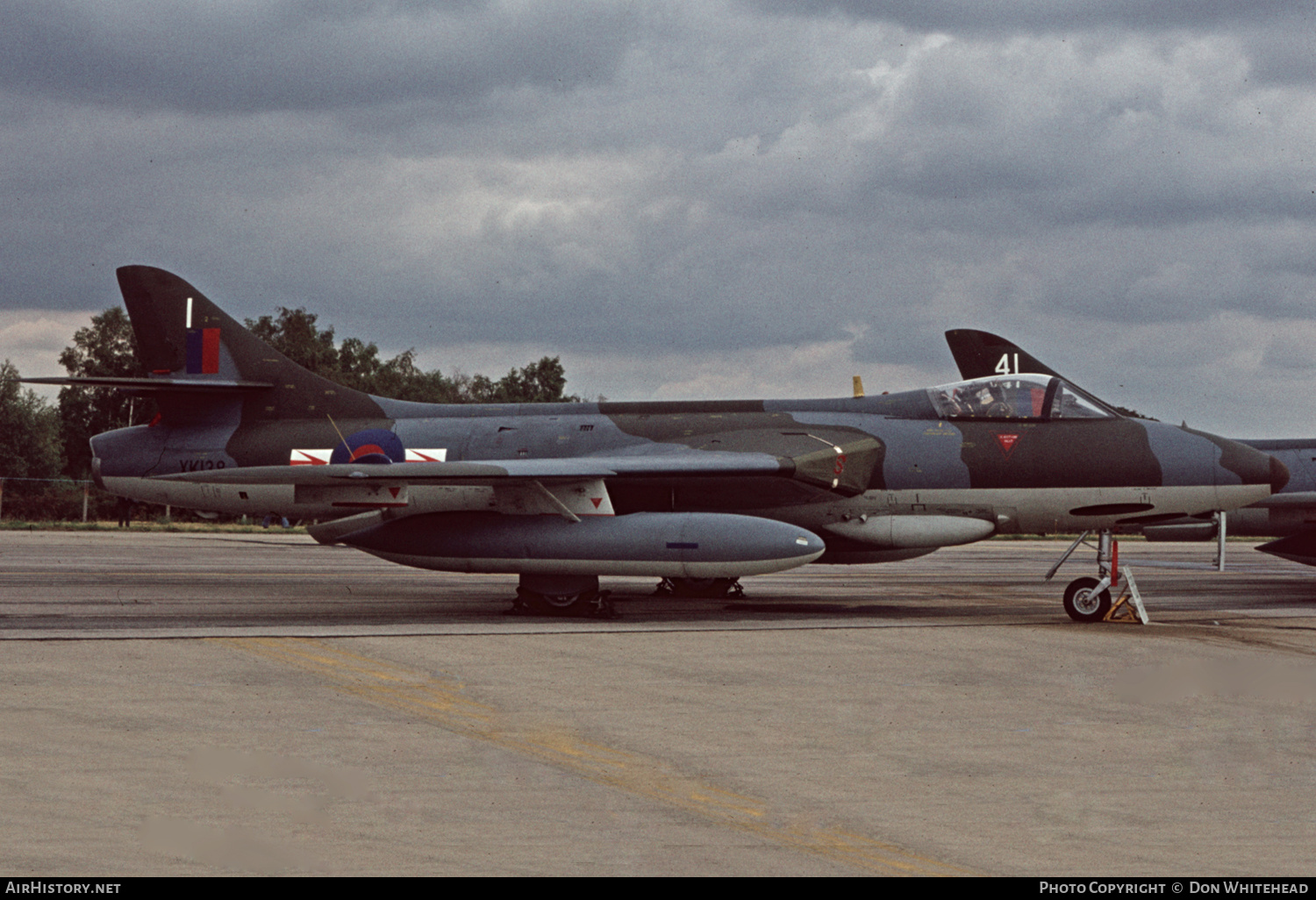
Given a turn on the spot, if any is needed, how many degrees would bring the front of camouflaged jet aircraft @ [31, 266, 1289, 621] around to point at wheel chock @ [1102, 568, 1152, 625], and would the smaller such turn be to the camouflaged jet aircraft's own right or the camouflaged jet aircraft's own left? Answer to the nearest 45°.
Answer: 0° — it already faces it

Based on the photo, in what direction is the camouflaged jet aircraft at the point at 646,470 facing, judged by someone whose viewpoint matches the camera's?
facing to the right of the viewer
